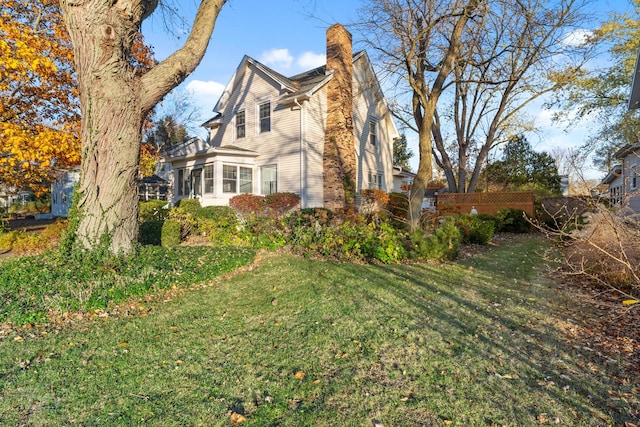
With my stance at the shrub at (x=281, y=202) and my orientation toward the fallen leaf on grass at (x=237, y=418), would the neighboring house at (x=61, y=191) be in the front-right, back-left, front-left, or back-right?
back-right

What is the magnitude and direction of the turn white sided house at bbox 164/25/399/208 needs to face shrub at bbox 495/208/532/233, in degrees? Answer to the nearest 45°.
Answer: approximately 135° to its left

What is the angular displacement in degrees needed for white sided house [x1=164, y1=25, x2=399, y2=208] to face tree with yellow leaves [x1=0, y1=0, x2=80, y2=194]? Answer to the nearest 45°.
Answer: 0° — it already faces it

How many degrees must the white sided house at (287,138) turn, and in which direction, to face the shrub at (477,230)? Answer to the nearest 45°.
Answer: approximately 90° to its left

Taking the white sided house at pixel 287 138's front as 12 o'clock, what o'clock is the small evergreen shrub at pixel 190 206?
The small evergreen shrub is roughly at 1 o'clock from the white sided house.

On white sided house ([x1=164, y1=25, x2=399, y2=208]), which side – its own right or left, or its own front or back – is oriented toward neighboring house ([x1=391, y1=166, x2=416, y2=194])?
back

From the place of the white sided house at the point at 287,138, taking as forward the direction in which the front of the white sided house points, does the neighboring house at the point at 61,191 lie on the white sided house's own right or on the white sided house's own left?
on the white sided house's own right

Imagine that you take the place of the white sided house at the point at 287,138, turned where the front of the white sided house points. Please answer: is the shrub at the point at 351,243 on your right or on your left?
on your left

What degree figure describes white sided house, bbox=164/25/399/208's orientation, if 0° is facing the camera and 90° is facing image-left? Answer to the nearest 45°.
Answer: approximately 45°
